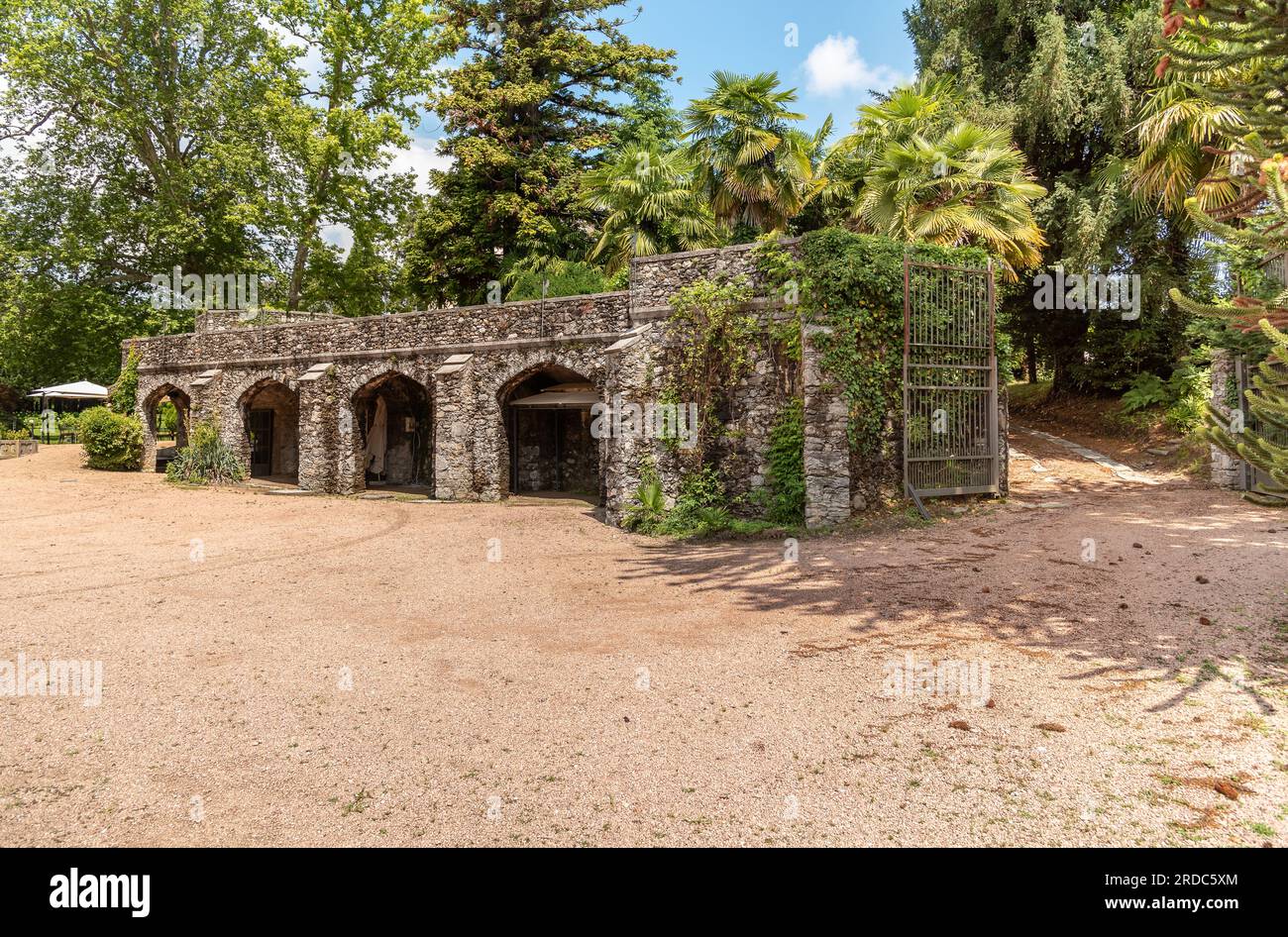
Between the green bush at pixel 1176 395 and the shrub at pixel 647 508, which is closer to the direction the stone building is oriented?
the shrub

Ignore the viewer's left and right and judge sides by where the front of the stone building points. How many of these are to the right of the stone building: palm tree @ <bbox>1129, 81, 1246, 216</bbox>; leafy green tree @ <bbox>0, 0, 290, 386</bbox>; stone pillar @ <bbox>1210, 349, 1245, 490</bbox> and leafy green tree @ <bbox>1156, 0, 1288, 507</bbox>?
1

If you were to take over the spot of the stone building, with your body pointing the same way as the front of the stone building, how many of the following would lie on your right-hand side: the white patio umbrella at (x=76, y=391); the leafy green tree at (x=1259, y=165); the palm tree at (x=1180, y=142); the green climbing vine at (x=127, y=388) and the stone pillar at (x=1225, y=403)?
2

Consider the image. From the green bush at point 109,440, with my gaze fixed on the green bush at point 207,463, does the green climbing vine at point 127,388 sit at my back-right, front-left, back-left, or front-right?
back-left

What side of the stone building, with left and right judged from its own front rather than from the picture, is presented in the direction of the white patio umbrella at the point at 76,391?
right

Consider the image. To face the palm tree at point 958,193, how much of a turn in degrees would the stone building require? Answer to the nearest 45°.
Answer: approximately 90° to its left

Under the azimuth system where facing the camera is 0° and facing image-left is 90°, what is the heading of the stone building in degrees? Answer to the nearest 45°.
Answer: approximately 45°

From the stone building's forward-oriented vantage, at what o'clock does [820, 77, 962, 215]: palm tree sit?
The palm tree is roughly at 8 o'clock from the stone building.
